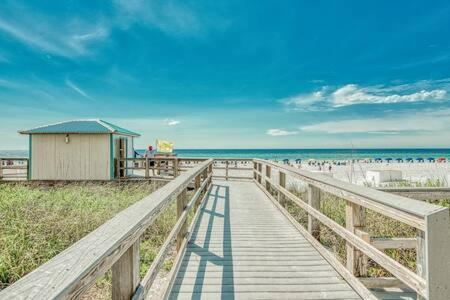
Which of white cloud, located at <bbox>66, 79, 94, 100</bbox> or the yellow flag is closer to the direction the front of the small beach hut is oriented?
the yellow flag

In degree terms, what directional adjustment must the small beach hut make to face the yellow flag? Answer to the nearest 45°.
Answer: approximately 45° to its left

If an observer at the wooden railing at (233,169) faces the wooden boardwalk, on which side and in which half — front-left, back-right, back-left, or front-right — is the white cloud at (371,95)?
back-left
